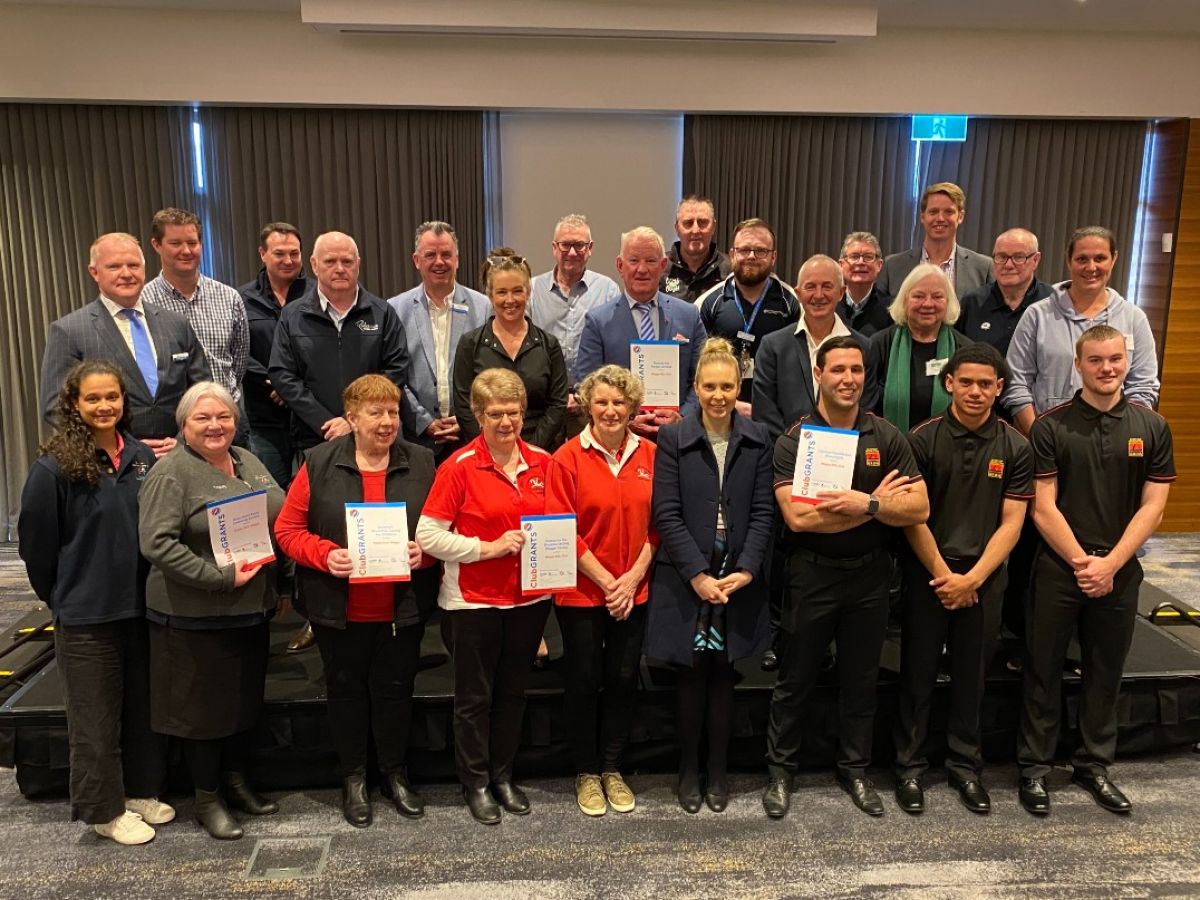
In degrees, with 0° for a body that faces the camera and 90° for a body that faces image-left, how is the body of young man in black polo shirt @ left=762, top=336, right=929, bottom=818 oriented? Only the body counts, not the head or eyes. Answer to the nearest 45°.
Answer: approximately 0°

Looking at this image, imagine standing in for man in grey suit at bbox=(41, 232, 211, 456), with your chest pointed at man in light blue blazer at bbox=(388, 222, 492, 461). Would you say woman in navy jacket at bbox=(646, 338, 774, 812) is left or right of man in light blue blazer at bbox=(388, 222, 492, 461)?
right

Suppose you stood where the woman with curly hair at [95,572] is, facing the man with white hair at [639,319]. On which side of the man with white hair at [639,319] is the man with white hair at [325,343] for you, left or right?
left

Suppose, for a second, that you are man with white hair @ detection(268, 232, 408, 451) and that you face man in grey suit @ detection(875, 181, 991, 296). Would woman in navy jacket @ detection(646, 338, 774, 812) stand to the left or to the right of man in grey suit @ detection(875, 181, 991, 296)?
right
